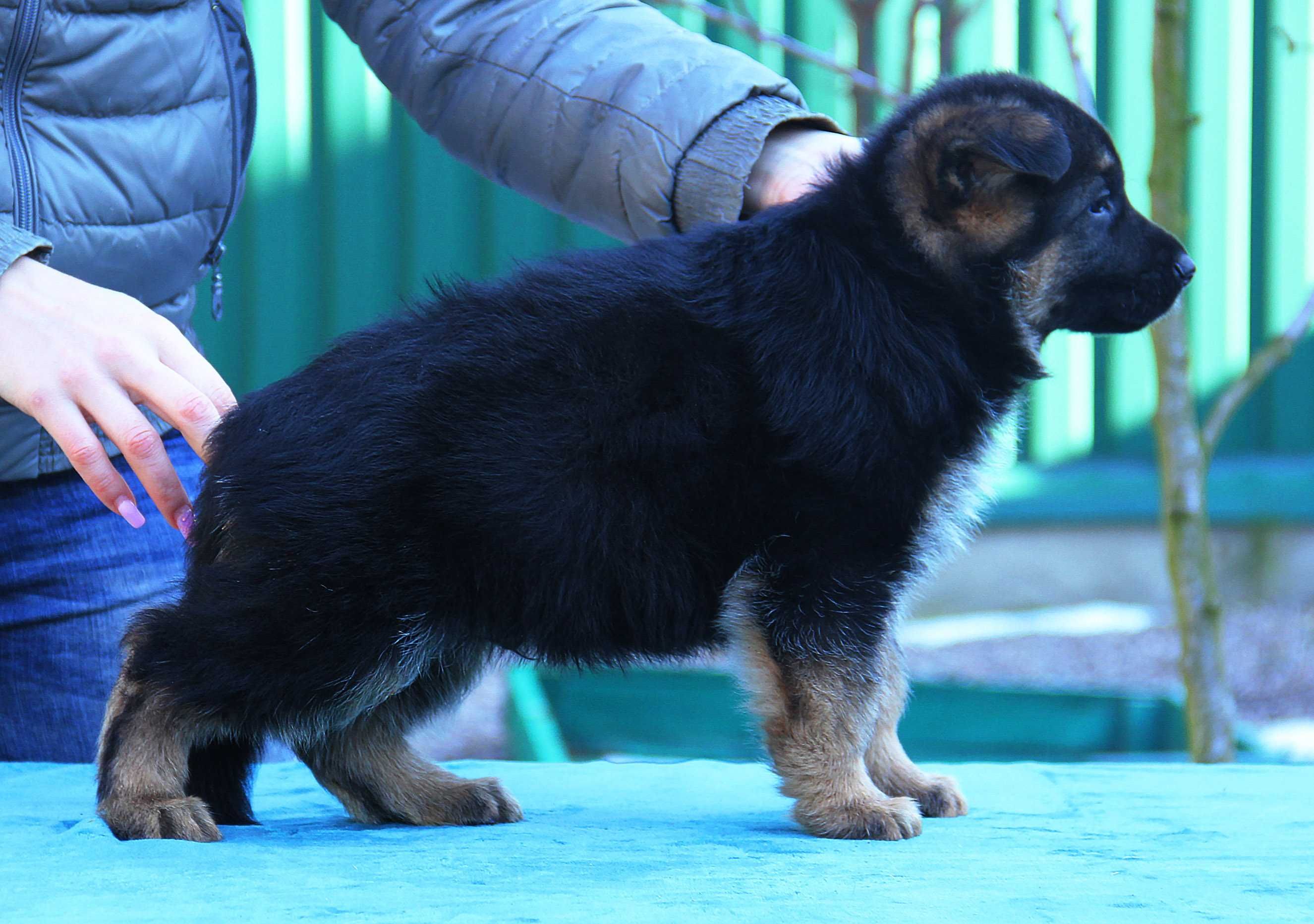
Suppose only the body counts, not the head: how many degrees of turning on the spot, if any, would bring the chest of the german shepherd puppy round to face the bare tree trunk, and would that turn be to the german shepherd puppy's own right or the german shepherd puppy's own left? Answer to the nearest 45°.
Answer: approximately 45° to the german shepherd puppy's own left

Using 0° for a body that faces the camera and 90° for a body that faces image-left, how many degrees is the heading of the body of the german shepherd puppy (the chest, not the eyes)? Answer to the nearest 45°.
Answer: approximately 270°
